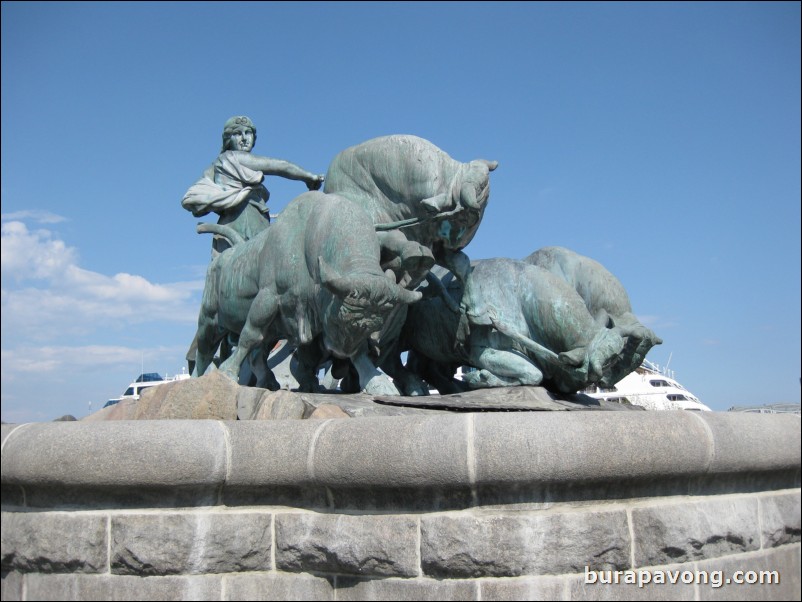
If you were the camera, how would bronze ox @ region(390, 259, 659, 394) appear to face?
facing to the right of the viewer

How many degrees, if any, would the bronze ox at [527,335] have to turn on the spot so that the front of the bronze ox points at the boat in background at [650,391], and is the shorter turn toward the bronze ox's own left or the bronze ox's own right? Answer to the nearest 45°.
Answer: approximately 90° to the bronze ox's own left

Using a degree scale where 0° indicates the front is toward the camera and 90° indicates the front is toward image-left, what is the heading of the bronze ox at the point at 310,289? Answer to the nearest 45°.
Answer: approximately 315°

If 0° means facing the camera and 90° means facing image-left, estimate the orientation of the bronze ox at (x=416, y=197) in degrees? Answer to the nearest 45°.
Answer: approximately 315°
